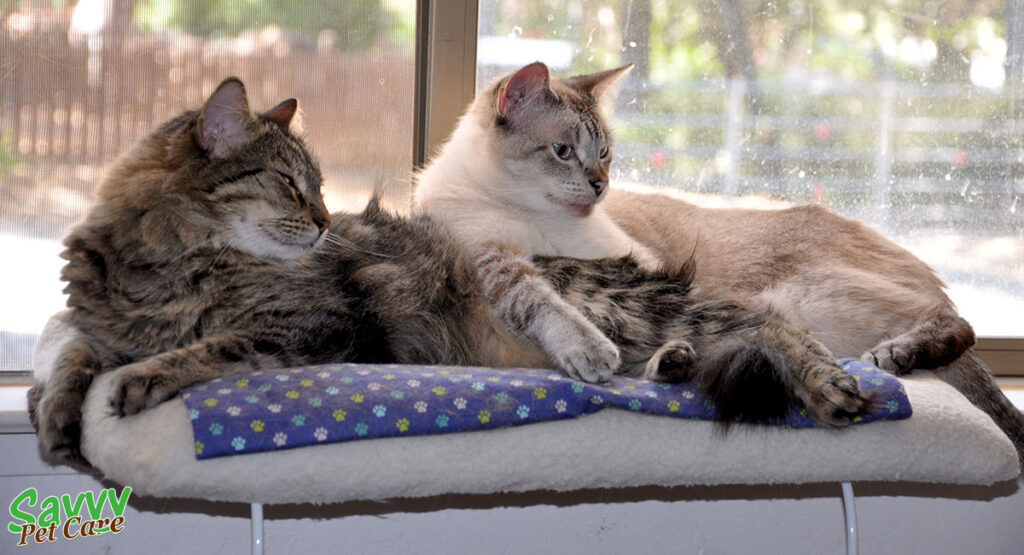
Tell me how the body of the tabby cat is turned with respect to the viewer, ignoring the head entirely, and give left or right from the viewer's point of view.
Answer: facing to the left of the viewer

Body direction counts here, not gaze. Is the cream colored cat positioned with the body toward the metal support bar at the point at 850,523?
no

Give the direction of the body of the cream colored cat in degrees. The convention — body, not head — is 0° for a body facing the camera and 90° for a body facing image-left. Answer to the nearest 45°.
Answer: approximately 90°
